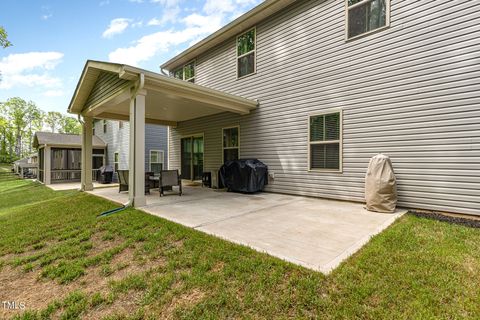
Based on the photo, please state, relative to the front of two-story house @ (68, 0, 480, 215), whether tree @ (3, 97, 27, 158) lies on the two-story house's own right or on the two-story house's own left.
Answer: on the two-story house's own left

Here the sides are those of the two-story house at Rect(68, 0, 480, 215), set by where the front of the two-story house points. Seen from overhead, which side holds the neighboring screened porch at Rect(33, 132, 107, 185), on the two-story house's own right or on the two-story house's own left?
on the two-story house's own left

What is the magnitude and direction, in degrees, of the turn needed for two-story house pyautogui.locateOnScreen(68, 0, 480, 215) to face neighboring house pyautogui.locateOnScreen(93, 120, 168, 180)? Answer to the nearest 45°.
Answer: approximately 90° to its left

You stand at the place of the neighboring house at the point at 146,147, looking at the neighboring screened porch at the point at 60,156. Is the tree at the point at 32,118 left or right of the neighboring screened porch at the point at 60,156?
right

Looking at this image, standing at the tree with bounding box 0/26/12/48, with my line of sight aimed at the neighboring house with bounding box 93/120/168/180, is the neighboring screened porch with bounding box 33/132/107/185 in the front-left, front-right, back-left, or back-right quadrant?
front-left

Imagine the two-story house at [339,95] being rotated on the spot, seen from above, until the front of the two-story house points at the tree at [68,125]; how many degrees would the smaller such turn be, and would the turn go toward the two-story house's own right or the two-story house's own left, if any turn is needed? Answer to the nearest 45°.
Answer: approximately 90° to the two-story house's own left

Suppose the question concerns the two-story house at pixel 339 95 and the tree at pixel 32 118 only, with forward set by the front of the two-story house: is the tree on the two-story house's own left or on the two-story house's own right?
on the two-story house's own left

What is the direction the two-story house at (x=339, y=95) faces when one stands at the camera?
facing away from the viewer and to the right of the viewer
